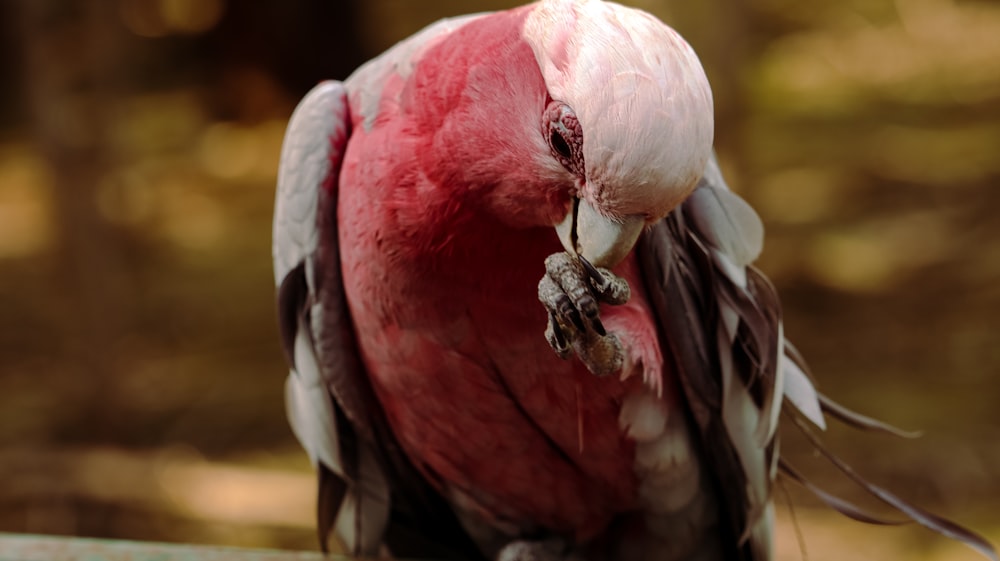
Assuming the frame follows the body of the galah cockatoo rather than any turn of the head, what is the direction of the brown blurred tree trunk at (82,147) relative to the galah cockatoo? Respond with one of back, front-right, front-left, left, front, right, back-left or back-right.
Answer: back-right

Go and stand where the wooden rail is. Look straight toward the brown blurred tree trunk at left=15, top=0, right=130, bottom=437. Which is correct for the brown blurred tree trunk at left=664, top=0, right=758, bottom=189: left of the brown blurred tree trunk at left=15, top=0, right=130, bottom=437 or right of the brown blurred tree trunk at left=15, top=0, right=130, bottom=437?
right

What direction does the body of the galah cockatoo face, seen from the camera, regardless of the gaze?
toward the camera

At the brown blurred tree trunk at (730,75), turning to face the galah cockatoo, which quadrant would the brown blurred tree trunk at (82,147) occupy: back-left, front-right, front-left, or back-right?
front-right
